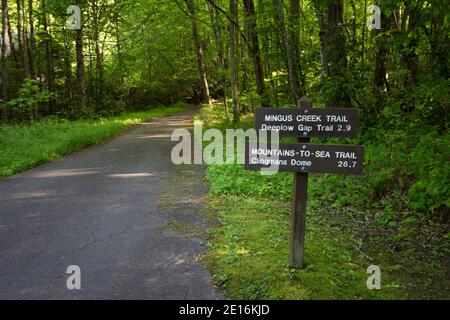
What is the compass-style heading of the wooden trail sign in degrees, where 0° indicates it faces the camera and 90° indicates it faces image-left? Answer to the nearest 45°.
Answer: approximately 0°

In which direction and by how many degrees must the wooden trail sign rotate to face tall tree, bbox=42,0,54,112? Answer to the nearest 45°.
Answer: approximately 135° to its right
